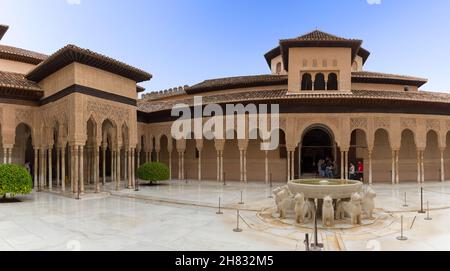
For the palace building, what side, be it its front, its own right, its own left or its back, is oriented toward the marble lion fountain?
front

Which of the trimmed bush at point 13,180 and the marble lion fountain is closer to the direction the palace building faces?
the marble lion fountain

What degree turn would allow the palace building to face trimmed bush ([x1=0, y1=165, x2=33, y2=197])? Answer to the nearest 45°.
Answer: approximately 45° to its right

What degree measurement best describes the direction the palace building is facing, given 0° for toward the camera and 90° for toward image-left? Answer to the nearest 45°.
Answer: approximately 0°
